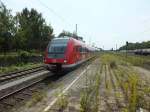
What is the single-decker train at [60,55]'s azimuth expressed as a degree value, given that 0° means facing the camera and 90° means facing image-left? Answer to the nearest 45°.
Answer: approximately 45°

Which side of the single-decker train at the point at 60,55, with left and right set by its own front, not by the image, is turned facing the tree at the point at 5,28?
right

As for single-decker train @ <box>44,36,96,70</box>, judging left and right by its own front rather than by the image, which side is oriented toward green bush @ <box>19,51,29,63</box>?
right
